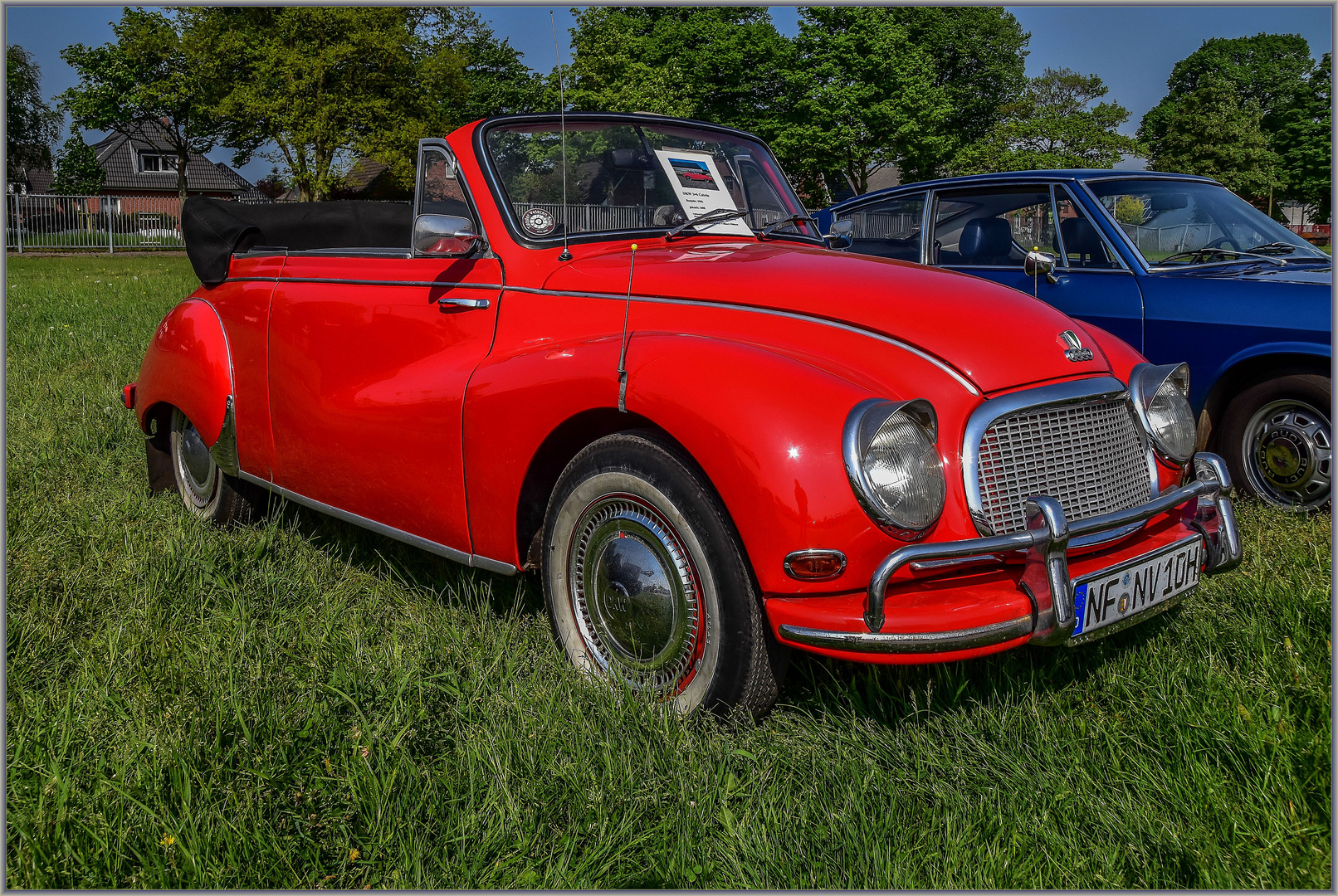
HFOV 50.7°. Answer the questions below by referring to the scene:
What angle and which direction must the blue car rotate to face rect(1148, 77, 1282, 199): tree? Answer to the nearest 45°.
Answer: approximately 135° to its left

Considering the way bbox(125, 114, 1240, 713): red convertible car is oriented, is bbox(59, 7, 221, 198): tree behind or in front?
behind

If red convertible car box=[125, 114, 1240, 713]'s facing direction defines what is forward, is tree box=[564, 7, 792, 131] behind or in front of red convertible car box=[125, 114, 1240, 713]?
behind

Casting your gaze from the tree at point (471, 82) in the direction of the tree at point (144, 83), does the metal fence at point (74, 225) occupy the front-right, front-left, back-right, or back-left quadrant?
front-left

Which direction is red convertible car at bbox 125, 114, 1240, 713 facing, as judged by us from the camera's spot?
facing the viewer and to the right of the viewer

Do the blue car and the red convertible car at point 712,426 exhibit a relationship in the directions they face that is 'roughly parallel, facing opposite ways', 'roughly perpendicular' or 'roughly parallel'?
roughly parallel

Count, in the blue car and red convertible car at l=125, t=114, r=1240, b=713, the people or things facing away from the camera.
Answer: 0

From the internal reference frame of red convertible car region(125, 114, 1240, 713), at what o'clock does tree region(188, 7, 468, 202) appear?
The tree is roughly at 7 o'clock from the red convertible car.
